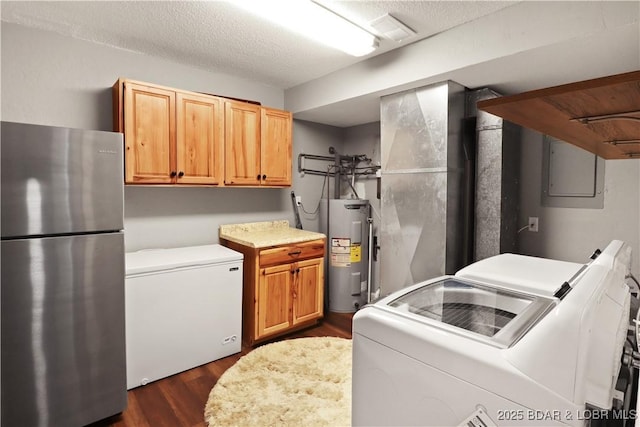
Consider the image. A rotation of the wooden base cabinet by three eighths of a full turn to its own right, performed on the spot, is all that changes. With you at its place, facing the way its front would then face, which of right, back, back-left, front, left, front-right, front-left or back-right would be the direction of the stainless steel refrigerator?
front-left

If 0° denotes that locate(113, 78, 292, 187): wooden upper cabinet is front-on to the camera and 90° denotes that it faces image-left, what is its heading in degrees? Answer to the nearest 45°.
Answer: approximately 315°

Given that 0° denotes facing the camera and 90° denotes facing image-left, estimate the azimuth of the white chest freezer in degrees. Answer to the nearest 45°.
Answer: approximately 315°
